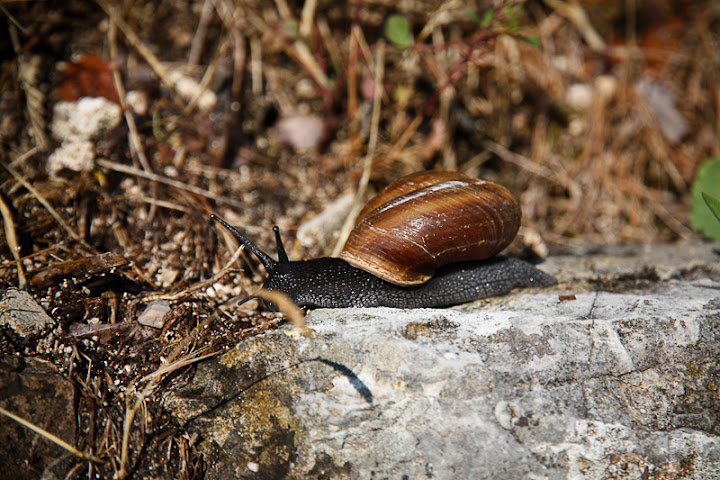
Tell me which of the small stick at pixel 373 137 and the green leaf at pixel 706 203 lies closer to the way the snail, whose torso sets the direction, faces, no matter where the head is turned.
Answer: the small stick

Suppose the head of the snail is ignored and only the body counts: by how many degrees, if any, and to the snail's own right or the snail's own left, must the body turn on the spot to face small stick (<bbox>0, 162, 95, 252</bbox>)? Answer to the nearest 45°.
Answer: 0° — it already faces it

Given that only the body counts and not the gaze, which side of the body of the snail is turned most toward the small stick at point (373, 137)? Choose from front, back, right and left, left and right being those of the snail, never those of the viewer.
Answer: right

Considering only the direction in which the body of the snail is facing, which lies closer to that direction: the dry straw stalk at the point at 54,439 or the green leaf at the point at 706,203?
the dry straw stalk

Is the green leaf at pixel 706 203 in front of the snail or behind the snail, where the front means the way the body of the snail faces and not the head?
behind

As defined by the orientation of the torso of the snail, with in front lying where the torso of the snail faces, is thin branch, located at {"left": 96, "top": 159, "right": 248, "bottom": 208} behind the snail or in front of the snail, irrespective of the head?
in front

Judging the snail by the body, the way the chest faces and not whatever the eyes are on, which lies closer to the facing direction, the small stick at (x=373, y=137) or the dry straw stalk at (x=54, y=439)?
the dry straw stalk

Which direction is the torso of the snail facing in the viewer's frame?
to the viewer's left
